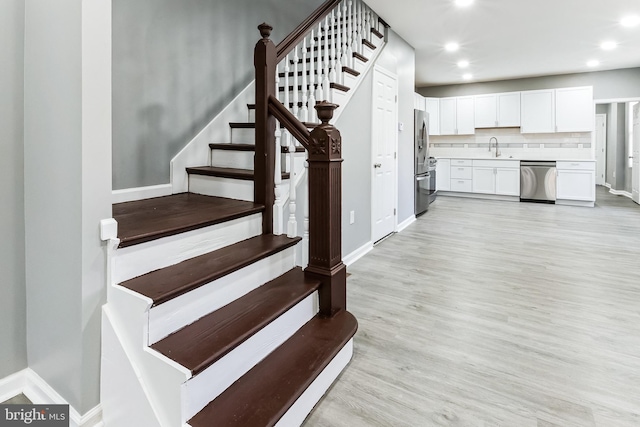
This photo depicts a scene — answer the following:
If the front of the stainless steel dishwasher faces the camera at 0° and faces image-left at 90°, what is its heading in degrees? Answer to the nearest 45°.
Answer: approximately 0°

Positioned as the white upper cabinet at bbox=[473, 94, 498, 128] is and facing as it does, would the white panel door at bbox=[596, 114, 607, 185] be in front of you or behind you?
behind
